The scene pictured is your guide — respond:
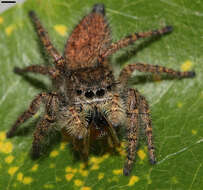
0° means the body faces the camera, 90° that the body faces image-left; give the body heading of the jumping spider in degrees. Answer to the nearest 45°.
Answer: approximately 0°
